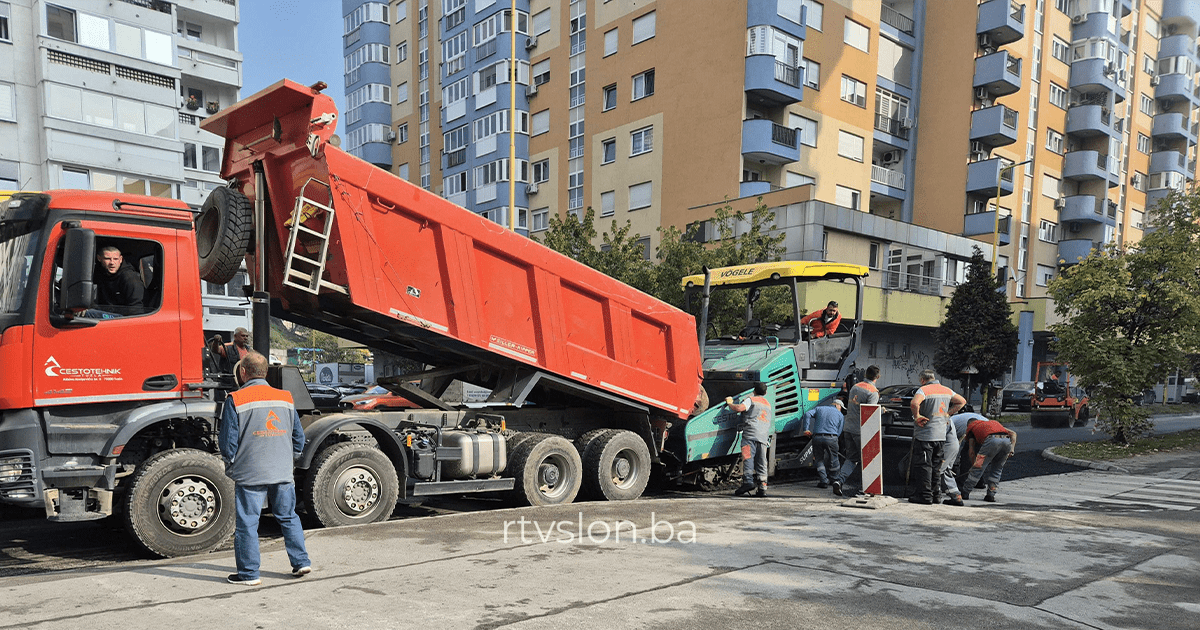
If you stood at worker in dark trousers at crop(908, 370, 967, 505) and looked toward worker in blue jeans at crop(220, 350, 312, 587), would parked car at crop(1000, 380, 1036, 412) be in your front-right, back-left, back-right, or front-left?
back-right

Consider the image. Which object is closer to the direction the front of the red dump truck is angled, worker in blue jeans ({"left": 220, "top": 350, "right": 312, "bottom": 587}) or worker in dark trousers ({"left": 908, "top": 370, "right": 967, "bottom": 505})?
the worker in blue jeans

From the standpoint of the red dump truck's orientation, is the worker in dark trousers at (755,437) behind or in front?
behind

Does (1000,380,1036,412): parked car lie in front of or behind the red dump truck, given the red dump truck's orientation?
behind

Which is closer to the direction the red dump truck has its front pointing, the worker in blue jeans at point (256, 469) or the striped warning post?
the worker in blue jeans

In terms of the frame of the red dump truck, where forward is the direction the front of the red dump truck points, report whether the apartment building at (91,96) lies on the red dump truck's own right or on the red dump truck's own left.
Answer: on the red dump truck's own right

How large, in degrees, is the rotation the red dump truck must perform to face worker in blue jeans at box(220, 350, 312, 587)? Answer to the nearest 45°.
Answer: approximately 45° to its left

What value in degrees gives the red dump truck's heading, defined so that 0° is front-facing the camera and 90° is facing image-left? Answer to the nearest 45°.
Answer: approximately 45°

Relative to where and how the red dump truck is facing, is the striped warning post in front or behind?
behind

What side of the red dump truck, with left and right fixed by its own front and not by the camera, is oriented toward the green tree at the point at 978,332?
back
